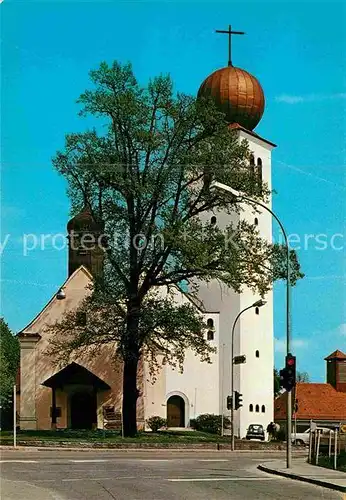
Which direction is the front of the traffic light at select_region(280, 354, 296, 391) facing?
toward the camera
